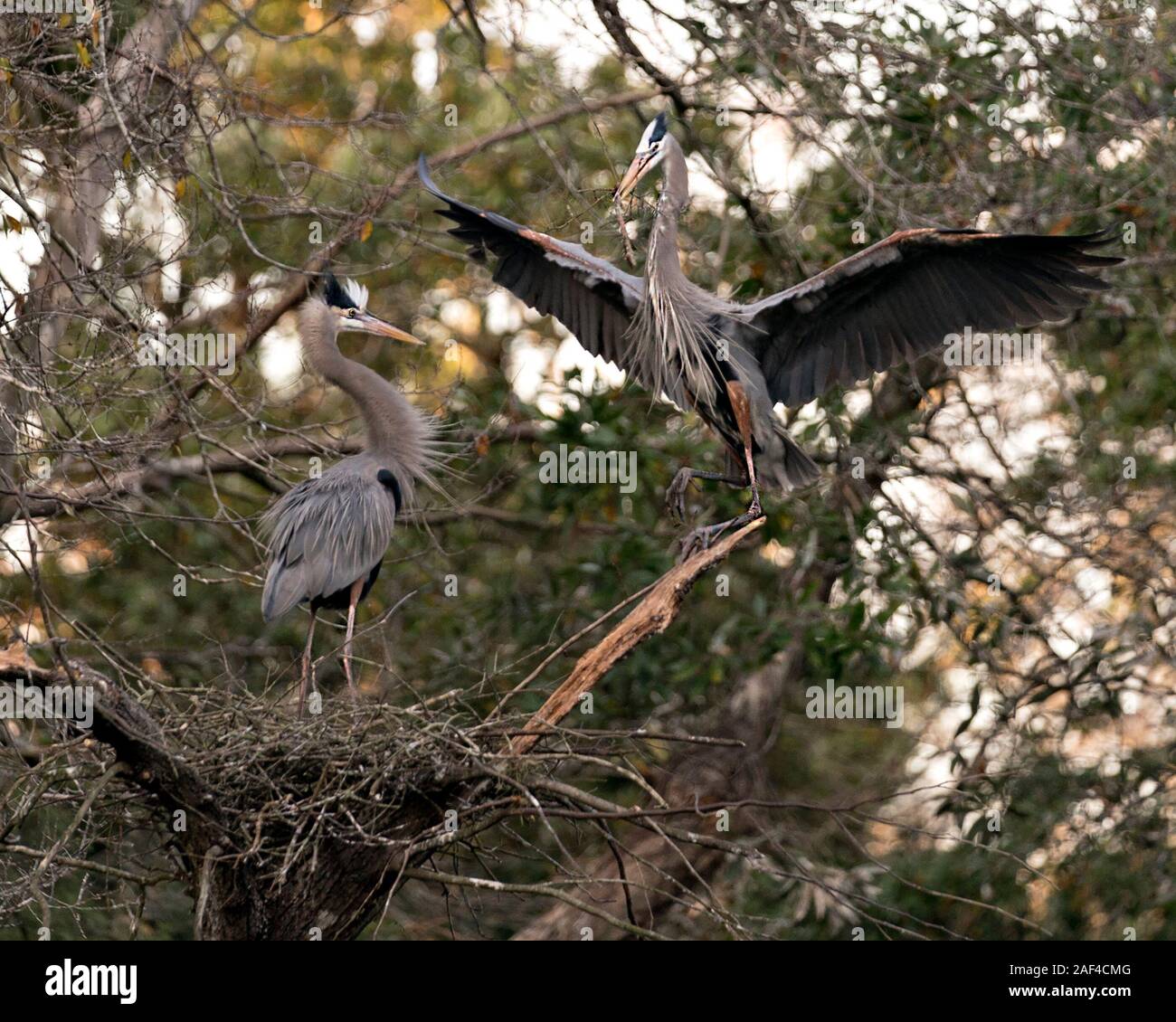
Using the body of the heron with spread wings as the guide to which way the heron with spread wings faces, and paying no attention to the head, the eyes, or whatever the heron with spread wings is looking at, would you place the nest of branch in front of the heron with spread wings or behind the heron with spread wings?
in front

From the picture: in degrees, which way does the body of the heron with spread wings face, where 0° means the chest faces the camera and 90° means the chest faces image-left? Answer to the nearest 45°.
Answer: approximately 45°

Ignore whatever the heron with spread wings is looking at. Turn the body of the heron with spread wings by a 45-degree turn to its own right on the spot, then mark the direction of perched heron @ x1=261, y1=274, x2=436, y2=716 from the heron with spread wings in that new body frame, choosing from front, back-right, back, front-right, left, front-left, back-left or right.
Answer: front
